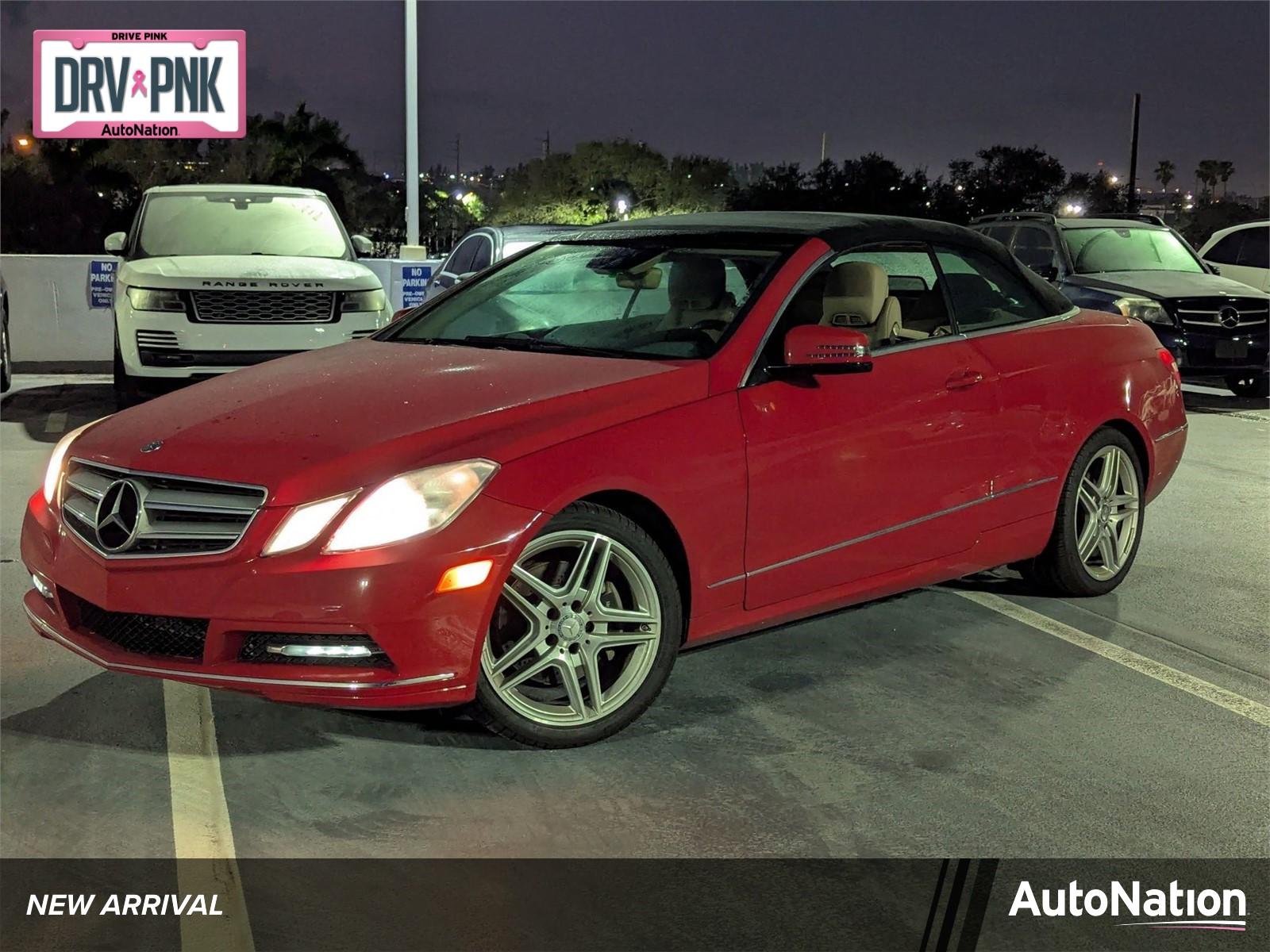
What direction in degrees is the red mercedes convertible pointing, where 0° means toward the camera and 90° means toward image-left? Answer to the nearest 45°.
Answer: approximately 45°

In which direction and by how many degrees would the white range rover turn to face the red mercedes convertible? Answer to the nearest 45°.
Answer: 0° — it already faces it

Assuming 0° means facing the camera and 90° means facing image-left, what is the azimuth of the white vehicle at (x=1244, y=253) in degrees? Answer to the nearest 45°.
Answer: approximately 315°

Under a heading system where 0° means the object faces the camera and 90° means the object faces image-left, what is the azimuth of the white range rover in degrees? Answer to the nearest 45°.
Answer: approximately 0°

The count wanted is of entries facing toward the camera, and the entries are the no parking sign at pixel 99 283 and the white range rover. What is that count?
2

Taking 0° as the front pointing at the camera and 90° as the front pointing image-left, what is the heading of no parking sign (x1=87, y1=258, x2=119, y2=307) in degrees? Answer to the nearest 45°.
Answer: approximately 0°

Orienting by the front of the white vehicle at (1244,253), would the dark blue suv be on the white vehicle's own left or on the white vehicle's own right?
on the white vehicle's own right
